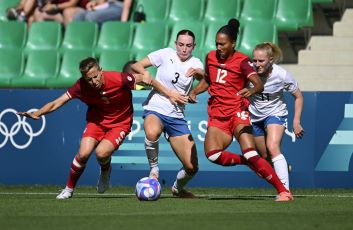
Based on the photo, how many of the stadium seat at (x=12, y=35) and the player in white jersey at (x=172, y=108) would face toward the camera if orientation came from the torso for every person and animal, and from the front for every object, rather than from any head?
2

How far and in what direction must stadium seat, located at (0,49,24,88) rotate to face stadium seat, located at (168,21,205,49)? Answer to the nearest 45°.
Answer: approximately 90° to its left

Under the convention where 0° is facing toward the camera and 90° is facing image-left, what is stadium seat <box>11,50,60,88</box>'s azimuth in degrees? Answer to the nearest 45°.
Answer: approximately 45°

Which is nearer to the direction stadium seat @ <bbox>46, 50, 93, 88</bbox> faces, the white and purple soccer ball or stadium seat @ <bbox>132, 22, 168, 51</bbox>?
the white and purple soccer ball

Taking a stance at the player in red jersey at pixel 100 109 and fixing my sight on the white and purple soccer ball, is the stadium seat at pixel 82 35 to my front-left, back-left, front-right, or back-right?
back-left

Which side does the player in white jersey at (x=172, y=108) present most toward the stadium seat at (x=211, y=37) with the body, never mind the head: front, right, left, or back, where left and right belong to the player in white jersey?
back

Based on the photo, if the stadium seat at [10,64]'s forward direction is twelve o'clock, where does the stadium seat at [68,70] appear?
the stadium seat at [68,70] is roughly at 10 o'clock from the stadium seat at [10,64].
